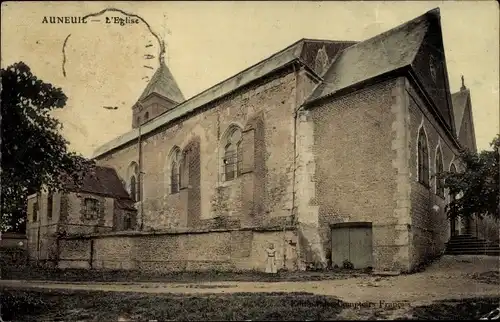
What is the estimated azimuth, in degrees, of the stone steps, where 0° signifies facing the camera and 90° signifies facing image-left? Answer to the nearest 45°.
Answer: approximately 0°

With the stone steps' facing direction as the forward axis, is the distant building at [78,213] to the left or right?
on its right

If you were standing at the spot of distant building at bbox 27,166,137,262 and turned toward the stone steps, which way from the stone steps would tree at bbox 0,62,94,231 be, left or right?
right

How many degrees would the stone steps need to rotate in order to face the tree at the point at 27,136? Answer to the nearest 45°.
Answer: approximately 45° to its right
